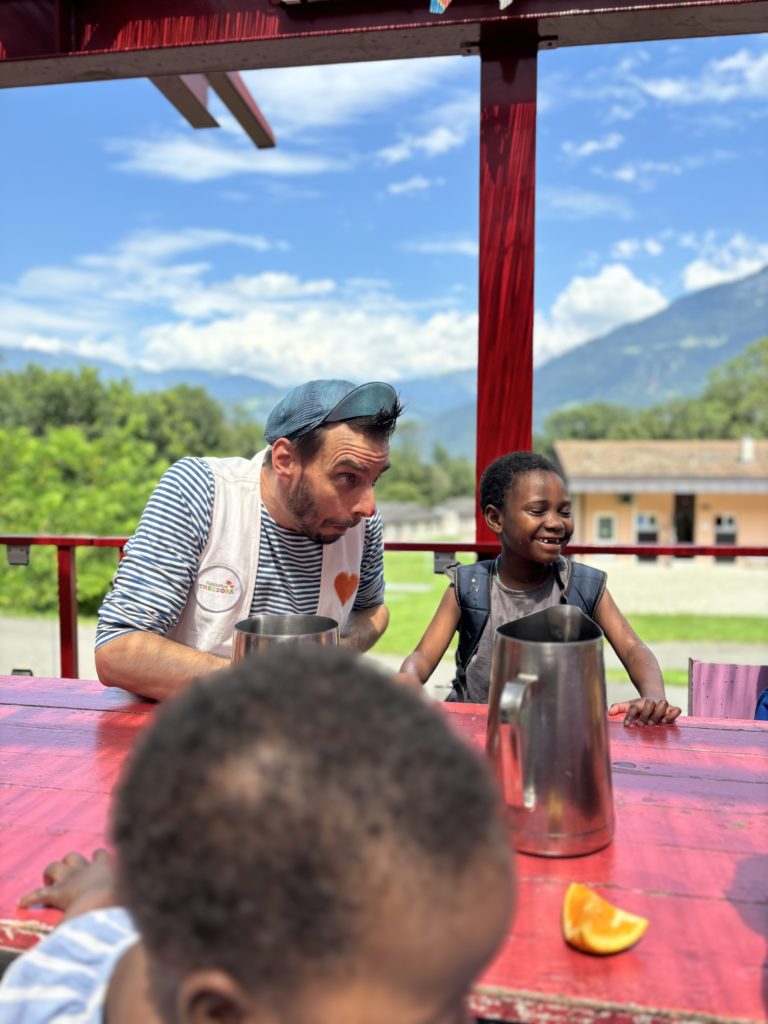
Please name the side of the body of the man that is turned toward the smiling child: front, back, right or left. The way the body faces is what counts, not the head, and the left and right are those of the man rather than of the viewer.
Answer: left

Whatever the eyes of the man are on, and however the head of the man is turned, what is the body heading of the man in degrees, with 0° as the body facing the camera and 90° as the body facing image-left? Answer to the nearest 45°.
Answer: approximately 315°

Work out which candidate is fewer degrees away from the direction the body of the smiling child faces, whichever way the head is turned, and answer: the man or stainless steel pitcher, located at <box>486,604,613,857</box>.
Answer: the stainless steel pitcher

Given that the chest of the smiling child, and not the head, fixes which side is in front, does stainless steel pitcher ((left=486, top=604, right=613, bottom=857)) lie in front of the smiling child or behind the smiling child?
in front

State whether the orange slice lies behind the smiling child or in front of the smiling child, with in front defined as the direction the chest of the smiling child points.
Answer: in front

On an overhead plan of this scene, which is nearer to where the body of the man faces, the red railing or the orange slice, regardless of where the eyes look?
the orange slice

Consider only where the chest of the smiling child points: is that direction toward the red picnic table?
yes

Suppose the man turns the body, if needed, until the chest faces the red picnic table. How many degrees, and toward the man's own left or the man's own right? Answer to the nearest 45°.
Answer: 0° — they already face it

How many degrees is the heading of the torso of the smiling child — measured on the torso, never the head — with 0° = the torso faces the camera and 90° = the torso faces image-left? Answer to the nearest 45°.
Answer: approximately 0°

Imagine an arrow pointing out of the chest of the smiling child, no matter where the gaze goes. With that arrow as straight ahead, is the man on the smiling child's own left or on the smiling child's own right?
on the smiling child's own right
